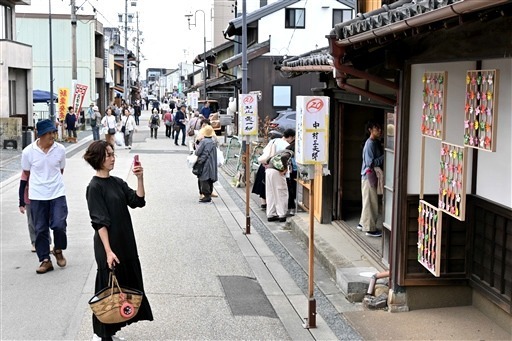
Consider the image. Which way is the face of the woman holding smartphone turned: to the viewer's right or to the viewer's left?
to the viewer's right

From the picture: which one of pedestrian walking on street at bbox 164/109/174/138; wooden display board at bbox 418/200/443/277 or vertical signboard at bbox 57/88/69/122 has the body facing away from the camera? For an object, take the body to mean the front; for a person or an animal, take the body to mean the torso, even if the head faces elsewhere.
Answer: the pedestrian walking on street

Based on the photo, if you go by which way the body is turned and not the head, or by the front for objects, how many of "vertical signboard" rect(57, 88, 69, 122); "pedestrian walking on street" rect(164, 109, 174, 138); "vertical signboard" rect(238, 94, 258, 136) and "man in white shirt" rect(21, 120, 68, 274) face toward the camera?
3

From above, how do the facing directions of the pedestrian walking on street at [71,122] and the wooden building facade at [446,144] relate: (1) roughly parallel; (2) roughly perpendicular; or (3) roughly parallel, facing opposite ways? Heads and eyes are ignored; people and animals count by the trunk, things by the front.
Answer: roughly perpendicular

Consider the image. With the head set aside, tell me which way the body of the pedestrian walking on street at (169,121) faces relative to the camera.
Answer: away from the camera

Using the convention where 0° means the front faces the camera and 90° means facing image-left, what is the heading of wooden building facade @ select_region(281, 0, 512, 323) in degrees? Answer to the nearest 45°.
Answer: approximately 45°

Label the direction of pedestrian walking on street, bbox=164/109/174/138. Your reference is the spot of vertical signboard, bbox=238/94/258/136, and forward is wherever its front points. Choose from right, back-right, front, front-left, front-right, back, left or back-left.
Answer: back
